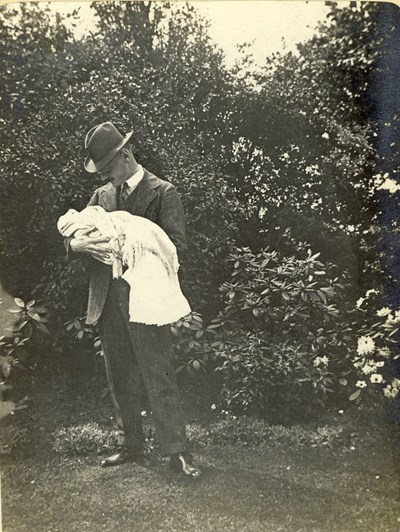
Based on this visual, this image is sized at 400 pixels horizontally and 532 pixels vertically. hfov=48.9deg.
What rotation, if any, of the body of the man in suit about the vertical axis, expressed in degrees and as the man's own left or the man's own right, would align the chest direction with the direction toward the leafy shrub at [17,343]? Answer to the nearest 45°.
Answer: approximately 45° to the man's own right

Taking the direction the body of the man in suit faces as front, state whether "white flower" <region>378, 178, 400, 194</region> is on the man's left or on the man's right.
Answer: on the man's left

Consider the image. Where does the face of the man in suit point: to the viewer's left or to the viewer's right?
to the viewer's left

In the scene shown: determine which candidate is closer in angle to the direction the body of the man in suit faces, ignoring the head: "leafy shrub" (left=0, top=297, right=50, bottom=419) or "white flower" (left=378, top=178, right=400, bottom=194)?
the leafy shrub

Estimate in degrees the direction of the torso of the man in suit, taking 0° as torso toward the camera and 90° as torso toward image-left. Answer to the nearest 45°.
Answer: approximately 45°
